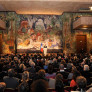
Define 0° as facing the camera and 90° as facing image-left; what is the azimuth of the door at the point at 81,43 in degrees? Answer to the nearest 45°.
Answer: approximately 0°
